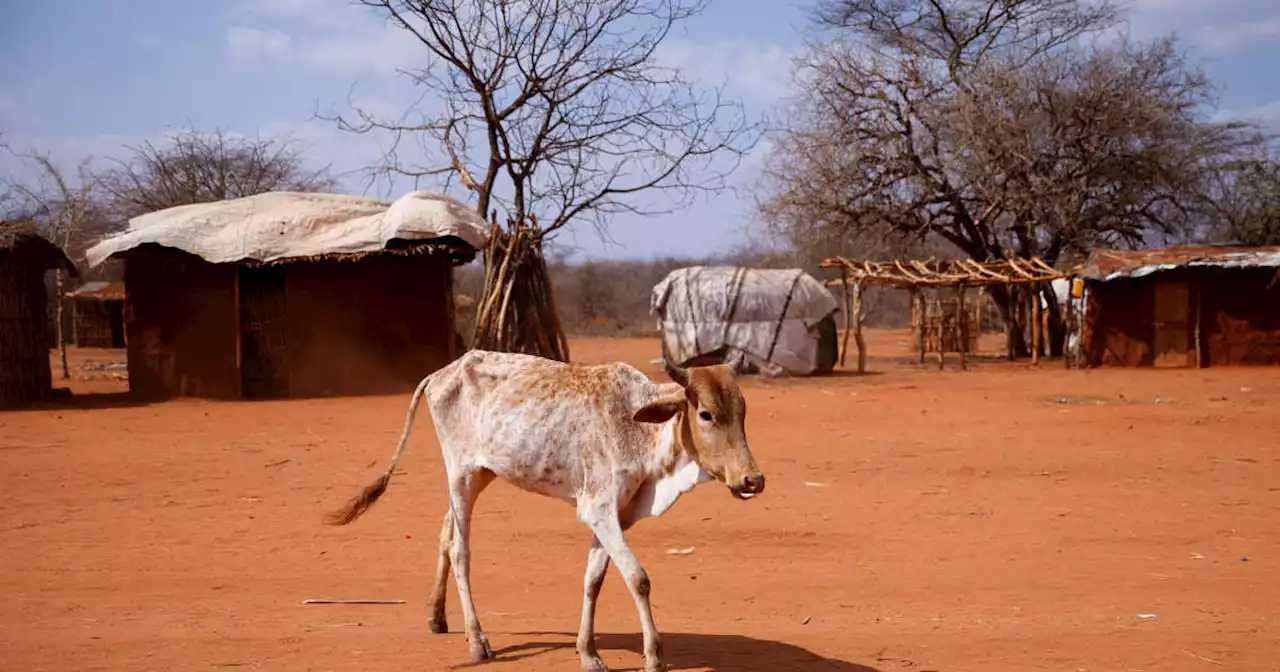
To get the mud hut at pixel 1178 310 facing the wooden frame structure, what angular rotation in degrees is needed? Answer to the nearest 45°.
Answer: approximately 90° to its right

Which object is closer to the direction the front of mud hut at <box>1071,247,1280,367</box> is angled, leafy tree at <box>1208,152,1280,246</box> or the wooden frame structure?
the wooden frame structure

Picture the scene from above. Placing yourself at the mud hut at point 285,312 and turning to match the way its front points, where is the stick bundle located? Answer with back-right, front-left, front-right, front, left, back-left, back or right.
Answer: left

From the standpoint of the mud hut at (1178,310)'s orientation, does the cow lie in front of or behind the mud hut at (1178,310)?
in front

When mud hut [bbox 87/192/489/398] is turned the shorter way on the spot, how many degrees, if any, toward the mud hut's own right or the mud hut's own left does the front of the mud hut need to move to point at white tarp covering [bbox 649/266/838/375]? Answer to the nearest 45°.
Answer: approximately 90° to the mud hut's own left

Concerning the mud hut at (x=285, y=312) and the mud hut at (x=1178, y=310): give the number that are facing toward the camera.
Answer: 2

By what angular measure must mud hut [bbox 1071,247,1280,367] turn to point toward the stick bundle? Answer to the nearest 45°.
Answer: approximately 45° to its right

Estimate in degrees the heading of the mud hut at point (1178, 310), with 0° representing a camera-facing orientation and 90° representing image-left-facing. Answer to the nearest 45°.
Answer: approximately 0°

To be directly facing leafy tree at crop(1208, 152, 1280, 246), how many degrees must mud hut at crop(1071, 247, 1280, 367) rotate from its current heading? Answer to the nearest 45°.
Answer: approximately 180°

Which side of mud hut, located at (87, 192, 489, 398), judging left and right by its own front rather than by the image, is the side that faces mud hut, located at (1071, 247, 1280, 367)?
left

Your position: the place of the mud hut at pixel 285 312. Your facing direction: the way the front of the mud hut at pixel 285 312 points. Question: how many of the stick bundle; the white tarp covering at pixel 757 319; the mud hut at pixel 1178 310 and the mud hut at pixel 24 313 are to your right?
1

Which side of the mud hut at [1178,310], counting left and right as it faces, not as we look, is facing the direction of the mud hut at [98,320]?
right

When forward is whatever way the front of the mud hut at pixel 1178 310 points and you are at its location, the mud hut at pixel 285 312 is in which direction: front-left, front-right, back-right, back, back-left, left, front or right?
front-right

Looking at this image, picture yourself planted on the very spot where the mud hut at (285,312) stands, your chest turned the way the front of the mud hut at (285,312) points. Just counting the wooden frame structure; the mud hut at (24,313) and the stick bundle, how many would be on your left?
2

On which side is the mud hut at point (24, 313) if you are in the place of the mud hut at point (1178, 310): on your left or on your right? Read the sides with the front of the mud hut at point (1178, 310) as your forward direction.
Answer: on your right

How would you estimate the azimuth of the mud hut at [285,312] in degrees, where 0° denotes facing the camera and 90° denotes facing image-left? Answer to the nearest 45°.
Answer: approximately 0°

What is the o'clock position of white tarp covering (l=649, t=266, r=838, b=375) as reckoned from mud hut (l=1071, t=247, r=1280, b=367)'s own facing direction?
The white tarp covering is roughly at 2 o'clock from the mud hut.

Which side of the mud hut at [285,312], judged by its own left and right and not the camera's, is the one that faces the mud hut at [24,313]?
right
